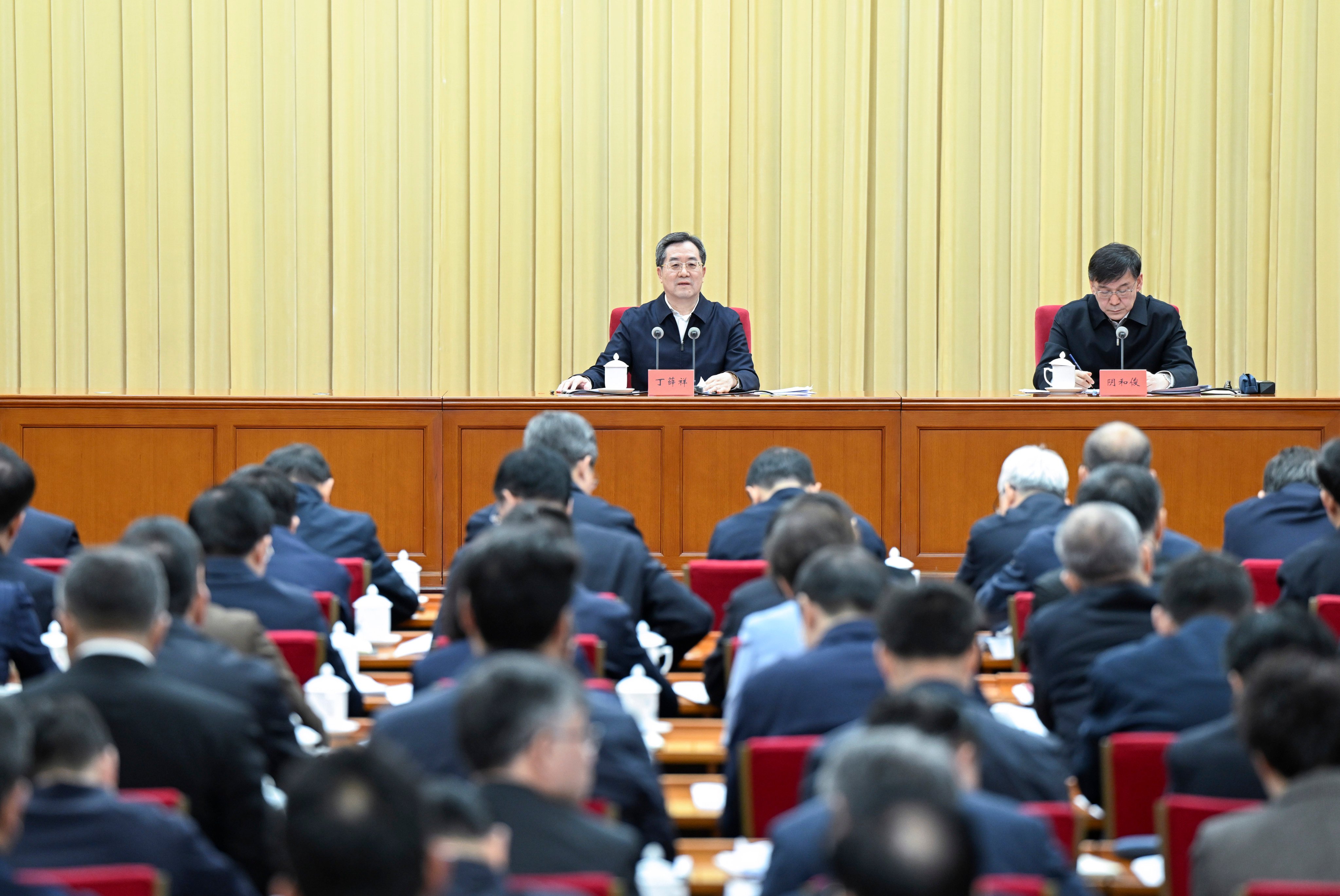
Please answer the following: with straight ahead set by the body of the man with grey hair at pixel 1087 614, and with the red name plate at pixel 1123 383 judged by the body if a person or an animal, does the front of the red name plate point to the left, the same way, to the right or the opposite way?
the opposite way

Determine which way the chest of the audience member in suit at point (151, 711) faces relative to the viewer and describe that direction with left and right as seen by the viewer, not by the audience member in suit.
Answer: facing away from the viewer

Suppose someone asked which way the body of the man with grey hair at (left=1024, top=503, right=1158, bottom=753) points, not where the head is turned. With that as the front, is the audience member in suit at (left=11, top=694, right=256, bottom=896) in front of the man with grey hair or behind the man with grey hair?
behind

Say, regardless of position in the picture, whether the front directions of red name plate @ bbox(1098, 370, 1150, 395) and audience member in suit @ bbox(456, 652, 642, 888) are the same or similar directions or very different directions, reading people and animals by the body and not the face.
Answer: very different directions

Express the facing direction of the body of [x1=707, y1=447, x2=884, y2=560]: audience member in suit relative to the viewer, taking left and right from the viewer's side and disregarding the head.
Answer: facing away from the viewer

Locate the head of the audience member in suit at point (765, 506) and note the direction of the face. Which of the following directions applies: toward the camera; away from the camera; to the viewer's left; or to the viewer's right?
away from the camera

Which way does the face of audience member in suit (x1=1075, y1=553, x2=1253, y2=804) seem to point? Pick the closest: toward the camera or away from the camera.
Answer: away from the camera

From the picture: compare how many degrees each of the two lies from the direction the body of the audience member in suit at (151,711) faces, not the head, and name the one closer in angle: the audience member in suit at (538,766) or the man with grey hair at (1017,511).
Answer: the man with grey hair

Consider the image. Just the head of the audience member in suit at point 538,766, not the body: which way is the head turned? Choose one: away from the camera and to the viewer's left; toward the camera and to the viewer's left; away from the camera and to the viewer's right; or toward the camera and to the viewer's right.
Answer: away from the camera and to the viewer's right

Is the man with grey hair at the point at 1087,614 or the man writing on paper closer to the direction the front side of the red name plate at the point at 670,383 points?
the man with grey hair

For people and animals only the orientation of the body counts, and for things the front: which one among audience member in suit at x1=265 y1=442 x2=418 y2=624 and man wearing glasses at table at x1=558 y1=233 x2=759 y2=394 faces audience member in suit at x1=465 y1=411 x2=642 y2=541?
the man wearing glasses at table

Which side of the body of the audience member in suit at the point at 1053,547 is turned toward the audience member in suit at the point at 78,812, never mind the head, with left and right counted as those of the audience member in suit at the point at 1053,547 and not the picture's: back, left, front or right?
back

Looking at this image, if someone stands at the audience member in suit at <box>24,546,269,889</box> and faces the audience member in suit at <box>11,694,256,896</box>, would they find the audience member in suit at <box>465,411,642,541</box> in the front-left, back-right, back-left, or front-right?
back-left

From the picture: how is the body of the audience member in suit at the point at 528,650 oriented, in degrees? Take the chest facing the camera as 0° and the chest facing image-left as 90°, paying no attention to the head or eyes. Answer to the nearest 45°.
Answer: approximately 180°

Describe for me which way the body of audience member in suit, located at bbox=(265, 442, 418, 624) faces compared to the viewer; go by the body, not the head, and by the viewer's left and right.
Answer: facing away from the viewer

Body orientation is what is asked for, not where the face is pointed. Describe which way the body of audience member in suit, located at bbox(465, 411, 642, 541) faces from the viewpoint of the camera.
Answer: away from the camera

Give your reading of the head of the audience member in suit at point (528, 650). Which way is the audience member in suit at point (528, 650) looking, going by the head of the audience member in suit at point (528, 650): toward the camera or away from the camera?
away from the camera

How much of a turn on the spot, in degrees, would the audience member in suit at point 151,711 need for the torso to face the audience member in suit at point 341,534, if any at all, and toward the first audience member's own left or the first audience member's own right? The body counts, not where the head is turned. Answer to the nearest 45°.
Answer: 0° — they already face them

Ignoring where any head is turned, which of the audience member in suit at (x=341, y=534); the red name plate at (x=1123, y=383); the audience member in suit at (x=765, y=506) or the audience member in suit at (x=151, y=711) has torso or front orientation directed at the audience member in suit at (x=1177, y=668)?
the red name plate

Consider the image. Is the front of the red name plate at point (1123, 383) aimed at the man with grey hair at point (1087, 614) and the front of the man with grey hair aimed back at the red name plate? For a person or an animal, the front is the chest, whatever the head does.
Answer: yes
